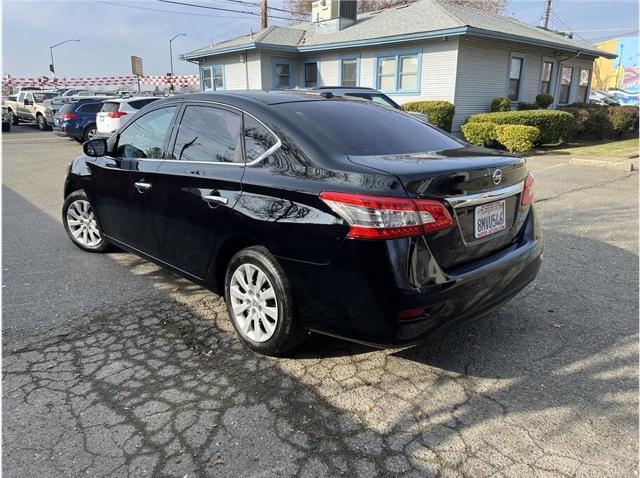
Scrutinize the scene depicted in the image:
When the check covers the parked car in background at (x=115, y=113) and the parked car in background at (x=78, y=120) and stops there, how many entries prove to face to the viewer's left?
0

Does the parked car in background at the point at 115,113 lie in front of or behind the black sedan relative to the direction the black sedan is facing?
in front

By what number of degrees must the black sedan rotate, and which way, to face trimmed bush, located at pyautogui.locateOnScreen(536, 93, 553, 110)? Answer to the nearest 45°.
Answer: approximately 90° to its right

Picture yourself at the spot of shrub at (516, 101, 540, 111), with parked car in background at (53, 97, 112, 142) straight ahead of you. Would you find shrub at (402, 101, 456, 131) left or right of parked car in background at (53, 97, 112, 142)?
left

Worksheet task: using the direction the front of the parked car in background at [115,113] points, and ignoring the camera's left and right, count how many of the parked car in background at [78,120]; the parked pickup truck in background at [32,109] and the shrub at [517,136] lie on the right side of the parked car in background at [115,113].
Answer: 1

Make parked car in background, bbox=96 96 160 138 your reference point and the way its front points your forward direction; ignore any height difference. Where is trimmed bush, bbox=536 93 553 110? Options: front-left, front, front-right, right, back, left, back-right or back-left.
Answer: front-right

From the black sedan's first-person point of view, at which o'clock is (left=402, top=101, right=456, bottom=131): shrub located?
The shrub is roughly at 2 o'clock from the black sedan.

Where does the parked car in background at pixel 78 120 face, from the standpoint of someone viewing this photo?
facing away from the viewer and to the right of the viewer

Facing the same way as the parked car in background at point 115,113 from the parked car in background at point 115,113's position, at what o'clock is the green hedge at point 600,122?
The green hedge is roughly at 2 o'clock from the parked car in background.

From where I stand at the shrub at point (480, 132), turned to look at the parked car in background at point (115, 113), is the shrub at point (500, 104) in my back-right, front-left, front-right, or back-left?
back-right

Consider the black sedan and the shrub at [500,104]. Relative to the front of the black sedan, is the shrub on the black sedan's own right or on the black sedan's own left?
on the black sedan's own right

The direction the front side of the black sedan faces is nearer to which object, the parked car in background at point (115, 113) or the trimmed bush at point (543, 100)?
the parked car in background

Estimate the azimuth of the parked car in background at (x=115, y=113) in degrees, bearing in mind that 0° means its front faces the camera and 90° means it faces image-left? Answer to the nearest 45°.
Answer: approximately 225°

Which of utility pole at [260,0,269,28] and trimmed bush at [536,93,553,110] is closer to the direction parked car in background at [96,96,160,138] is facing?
the utility pole

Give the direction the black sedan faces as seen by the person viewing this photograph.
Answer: facing away from the viewer and to the left of the viewer

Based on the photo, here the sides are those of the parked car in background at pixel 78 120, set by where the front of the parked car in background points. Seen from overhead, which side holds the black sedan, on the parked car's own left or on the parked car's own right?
on the parked car's own right
